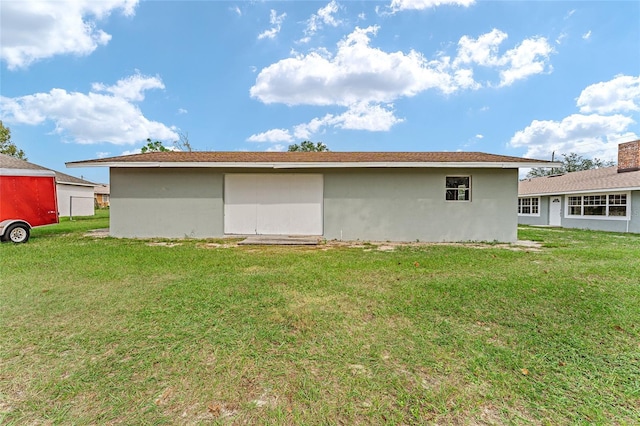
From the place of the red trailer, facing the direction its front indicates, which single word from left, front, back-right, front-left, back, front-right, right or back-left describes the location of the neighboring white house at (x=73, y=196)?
right

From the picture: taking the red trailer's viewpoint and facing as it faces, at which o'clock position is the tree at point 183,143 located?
The tree is roughly at 4 o'clock from the red trailer.

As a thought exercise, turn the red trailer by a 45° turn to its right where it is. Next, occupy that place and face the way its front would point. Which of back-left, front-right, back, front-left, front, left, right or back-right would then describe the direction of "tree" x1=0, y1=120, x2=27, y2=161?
front-right

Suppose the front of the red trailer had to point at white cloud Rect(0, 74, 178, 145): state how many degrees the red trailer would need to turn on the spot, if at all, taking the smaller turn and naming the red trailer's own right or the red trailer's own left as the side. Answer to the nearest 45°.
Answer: approximately 90° to the red trailer's own right

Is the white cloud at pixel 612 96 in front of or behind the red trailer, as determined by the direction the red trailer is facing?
behind

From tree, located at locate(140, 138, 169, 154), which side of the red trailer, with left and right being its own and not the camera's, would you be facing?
right

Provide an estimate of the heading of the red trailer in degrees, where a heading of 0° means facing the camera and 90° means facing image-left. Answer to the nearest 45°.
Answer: approximately 90°

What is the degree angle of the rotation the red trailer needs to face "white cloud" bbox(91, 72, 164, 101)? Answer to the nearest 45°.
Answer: approximately 135° to its right
